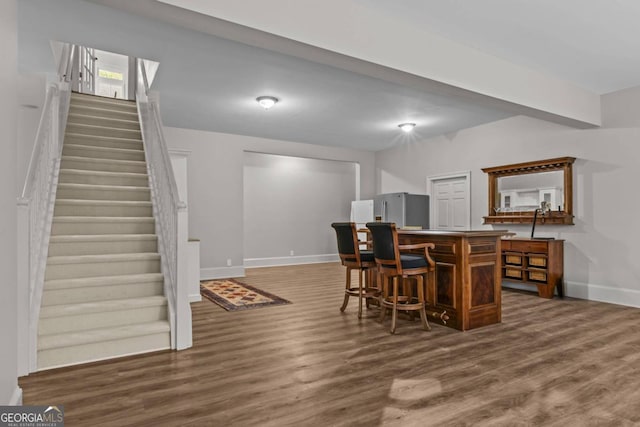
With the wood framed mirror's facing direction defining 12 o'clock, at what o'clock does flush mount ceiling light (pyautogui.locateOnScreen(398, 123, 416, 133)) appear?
The flush mount ceiling light is roughly at 1 o'clock from the wood framed mirror.

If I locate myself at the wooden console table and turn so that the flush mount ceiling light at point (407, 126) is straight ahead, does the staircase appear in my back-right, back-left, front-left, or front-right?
front-left

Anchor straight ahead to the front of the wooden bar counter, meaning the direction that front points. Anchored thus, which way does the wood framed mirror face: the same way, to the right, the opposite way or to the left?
the same way

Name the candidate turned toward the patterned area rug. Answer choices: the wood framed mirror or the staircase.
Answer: the wood framed mirror

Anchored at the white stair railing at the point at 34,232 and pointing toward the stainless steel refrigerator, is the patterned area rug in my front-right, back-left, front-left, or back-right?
front-left

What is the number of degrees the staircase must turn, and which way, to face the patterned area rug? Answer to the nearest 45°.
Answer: approximately 135° to its left

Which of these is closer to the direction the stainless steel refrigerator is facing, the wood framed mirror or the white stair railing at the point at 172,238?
the white stair railing

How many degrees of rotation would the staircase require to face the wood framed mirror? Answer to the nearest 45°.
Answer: approximately 90° to its left

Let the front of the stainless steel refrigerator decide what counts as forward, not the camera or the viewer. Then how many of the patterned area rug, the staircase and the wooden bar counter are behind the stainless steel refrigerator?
0

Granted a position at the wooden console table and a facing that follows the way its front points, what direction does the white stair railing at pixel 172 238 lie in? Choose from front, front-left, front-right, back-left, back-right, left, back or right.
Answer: front

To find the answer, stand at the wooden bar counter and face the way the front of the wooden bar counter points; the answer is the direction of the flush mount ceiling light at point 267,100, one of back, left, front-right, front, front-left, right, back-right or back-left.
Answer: front-right

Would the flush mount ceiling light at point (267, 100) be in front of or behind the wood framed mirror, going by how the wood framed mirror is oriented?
in front

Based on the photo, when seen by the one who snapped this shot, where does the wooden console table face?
facing the viewer and to the left of the viewer

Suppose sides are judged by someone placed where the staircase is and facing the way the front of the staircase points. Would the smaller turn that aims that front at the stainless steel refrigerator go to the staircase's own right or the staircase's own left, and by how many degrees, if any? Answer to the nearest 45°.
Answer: approximately 90° to the staircase's own left

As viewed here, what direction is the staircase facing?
toward the camera

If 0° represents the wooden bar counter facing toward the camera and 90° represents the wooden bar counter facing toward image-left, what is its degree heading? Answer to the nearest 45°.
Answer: approximately 45°
